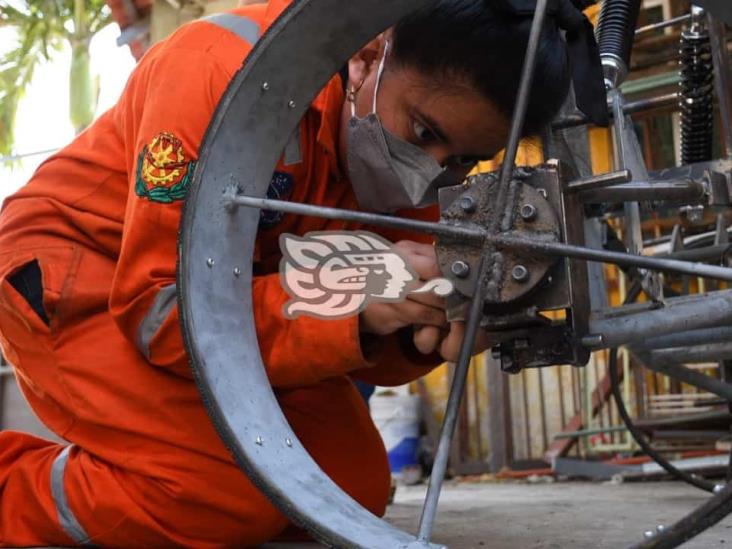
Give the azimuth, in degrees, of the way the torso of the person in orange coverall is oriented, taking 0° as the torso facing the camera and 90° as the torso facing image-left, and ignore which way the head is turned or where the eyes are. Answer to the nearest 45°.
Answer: approximately 270°

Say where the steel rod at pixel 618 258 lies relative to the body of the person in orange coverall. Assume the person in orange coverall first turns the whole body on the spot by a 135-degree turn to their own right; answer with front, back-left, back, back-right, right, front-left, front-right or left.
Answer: left

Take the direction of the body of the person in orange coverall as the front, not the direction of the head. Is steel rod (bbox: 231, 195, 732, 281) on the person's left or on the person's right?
on the person's right

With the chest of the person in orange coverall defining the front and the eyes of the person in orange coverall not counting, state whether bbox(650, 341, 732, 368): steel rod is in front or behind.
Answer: in front

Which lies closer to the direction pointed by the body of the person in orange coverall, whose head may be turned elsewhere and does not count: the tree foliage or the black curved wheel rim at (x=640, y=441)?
the black curved wheel rim

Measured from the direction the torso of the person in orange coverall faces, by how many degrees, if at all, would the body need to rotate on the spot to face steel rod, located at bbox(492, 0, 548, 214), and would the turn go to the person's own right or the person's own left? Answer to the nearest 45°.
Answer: approximately 45° to the person's own right

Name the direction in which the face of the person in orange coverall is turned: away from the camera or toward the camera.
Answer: toward the camera

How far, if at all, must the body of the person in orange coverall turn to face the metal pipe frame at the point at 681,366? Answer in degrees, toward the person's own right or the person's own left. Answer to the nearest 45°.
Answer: approximately 45° to the person's own left

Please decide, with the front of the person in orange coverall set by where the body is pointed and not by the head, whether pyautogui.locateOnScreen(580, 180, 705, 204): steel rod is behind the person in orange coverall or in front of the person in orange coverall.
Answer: in front
